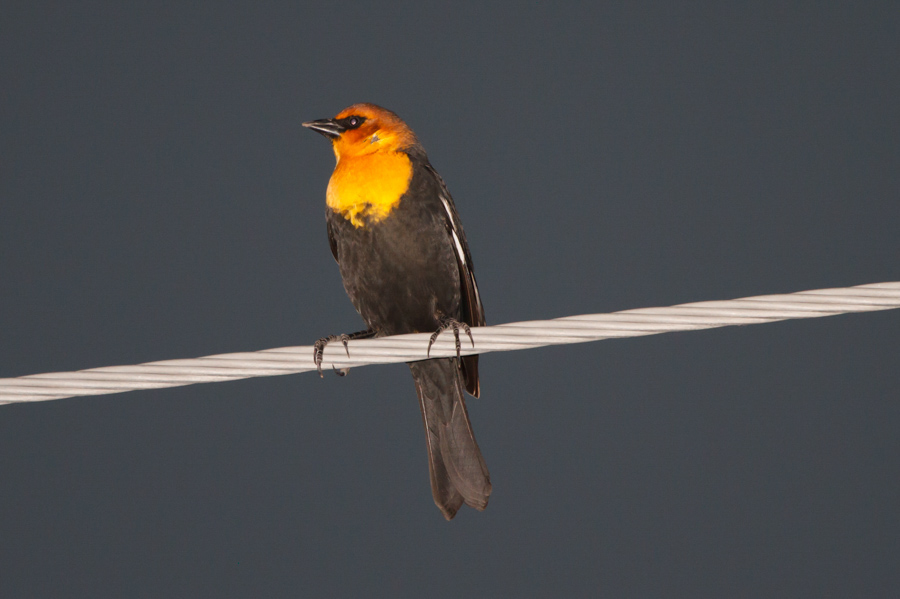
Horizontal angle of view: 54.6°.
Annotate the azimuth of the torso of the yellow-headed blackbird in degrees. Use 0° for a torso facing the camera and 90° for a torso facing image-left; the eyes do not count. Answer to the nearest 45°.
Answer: approximately 45°
